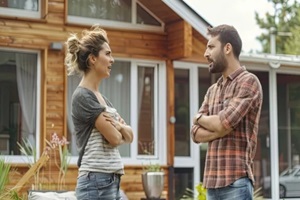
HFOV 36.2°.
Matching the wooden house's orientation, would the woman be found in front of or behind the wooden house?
in front

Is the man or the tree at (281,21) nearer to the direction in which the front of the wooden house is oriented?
the man

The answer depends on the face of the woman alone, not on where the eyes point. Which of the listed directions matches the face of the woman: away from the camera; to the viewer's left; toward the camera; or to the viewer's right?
to the viewer's right

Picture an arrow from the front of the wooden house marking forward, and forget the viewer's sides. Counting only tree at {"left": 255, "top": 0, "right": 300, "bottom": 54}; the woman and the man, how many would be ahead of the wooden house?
2

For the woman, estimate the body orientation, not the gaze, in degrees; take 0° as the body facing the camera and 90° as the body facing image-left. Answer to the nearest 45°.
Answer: approximately 270°

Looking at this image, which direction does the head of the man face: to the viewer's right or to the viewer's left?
to the viewer's left

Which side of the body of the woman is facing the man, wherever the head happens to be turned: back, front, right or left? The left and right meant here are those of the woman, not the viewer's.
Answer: front

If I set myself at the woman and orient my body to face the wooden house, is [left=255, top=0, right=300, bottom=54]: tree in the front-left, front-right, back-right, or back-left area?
front-right

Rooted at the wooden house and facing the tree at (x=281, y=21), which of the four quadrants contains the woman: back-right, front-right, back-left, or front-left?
back-right

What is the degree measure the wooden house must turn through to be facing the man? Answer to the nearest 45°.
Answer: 0° — it already faces them

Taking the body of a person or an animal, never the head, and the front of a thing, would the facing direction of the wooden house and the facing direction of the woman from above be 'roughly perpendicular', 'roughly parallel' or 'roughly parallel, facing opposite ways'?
roughly perpendicular

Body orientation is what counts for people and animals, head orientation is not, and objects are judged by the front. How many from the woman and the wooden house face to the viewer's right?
1

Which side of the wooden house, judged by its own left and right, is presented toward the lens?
front
